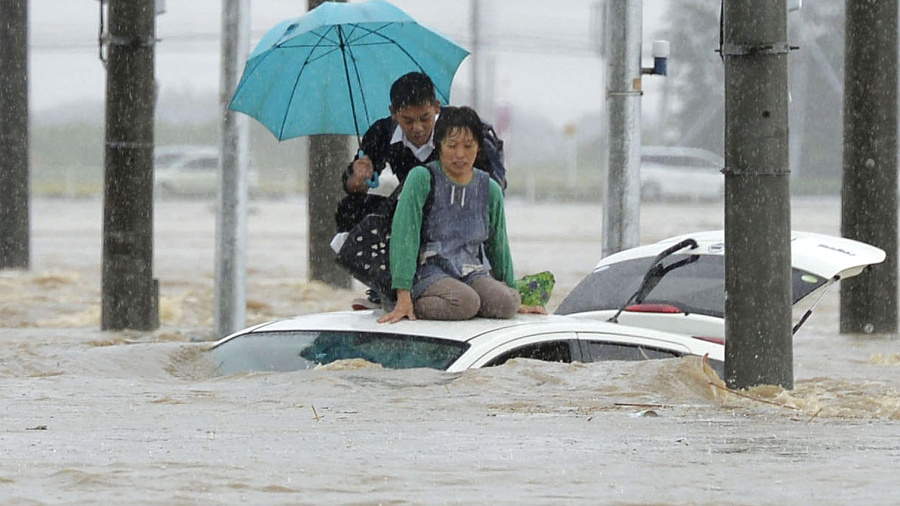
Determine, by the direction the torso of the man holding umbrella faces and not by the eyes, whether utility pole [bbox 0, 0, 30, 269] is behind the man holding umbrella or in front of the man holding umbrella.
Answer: behind

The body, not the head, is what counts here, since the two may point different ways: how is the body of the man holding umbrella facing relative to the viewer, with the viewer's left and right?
facing the viewer and to the right of the viewer

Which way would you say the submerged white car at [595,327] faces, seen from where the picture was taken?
facing the viewer and to the left of the viewer

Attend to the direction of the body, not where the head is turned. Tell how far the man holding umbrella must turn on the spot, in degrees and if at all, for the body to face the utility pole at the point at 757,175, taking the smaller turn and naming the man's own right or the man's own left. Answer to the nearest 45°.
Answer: approximately 90° to the man's own left

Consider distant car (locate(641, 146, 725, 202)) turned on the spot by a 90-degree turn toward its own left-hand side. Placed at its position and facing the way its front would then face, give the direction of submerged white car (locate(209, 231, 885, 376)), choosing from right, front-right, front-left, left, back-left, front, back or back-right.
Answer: back

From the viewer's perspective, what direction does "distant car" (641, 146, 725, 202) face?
to the viewer's left

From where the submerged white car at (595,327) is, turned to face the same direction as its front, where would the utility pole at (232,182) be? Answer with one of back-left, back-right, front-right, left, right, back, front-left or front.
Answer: right

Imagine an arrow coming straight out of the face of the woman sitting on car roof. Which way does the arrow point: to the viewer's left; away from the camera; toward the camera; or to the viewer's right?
toward the camera

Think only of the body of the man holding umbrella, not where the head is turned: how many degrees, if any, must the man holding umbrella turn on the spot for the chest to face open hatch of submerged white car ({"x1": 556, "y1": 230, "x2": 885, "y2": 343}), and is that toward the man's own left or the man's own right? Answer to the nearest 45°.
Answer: approximately 45° to the man's own left
